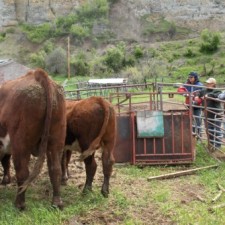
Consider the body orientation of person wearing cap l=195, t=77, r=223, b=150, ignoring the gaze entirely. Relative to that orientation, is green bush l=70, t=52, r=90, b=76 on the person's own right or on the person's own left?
on the person's own right

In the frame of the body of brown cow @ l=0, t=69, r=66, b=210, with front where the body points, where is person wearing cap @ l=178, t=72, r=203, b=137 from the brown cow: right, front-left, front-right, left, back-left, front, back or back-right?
right

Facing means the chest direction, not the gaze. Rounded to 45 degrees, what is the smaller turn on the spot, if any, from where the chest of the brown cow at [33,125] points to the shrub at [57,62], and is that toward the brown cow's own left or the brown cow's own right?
approximately 45° to the brown cow's own right

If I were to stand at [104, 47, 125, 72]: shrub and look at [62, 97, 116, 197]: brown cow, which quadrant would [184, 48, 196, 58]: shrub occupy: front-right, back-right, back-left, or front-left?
back-left

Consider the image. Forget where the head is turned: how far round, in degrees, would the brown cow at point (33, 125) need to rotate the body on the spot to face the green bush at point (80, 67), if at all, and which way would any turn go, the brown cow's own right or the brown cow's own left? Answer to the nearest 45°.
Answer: approximately 45° to the brown cow's own right

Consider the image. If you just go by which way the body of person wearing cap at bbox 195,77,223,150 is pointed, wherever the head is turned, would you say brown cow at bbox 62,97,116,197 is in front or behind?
in front

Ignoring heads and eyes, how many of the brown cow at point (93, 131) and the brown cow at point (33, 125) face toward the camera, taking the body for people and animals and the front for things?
0

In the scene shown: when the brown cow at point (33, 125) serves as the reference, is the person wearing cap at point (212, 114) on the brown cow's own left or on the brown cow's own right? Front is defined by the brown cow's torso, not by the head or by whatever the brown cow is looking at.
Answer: on the brown cow's own right

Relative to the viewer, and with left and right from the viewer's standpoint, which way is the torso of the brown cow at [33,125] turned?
facing away from the viewer and to the left of the viewer

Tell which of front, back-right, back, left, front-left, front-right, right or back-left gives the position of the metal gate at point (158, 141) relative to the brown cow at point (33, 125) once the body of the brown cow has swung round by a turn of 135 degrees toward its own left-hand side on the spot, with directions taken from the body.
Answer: back-left

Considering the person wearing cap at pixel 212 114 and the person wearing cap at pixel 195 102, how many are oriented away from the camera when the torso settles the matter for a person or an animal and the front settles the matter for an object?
0

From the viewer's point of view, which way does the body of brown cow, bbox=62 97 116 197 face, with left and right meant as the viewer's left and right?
facing away from the viewer and to the left of the viewer

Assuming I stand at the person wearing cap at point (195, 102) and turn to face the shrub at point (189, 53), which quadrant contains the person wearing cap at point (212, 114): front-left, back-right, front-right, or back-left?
back-right

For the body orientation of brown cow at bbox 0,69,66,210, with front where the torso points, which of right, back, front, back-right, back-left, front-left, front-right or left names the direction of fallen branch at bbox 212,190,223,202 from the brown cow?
back-right
